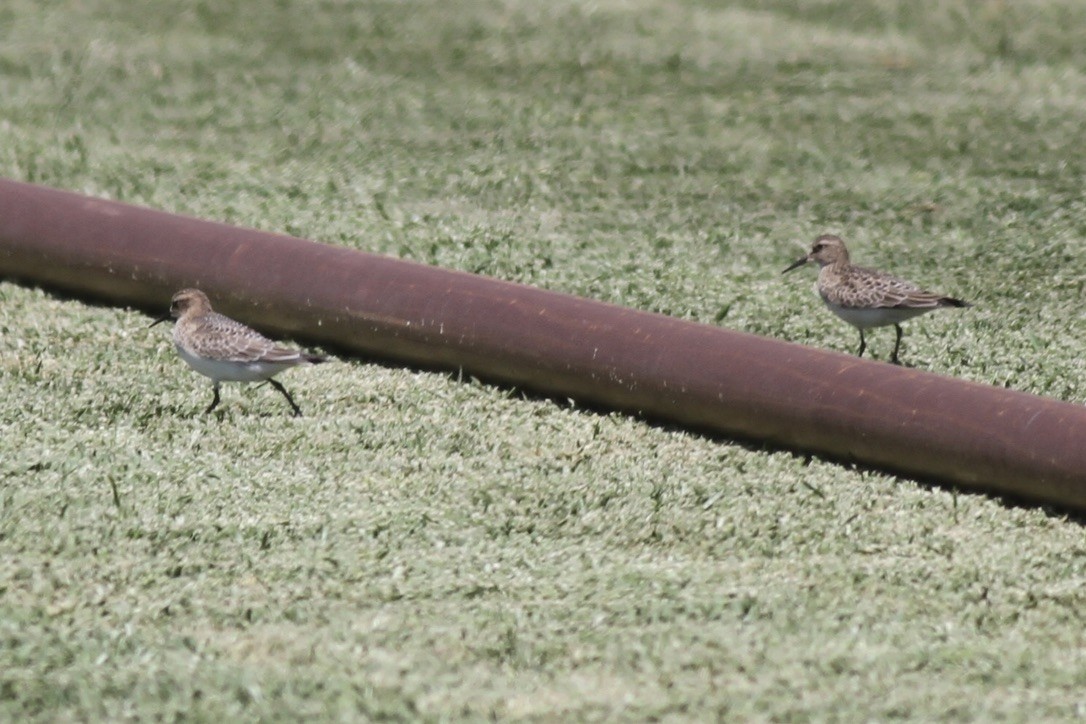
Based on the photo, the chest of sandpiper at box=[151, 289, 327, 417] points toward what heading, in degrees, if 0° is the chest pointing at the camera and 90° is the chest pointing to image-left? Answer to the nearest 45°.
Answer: approximately 90°

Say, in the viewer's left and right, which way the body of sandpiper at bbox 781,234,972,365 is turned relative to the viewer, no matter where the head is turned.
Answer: facing to the left of the viewer

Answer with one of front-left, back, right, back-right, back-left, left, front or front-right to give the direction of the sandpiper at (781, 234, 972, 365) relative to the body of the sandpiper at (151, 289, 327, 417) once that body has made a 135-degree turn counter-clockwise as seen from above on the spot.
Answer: front-left
